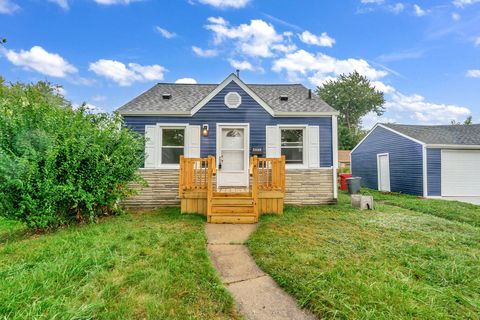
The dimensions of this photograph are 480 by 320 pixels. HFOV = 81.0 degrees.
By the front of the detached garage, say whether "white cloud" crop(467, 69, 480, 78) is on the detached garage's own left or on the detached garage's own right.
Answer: on the detached garage's own left

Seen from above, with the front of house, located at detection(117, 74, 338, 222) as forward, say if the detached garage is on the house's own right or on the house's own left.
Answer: on the house's own left

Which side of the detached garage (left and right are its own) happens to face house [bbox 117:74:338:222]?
right

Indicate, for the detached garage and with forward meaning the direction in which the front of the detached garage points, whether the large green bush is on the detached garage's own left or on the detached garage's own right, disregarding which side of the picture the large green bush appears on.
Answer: on the detached garage's own right

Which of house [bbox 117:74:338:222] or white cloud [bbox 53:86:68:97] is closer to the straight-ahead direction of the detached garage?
the house

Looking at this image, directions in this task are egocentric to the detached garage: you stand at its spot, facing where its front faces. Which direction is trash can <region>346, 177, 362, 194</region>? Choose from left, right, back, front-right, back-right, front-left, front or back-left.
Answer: right

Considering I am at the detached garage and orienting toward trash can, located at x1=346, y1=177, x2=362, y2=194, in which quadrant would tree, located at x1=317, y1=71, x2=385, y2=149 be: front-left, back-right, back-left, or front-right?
back-right
